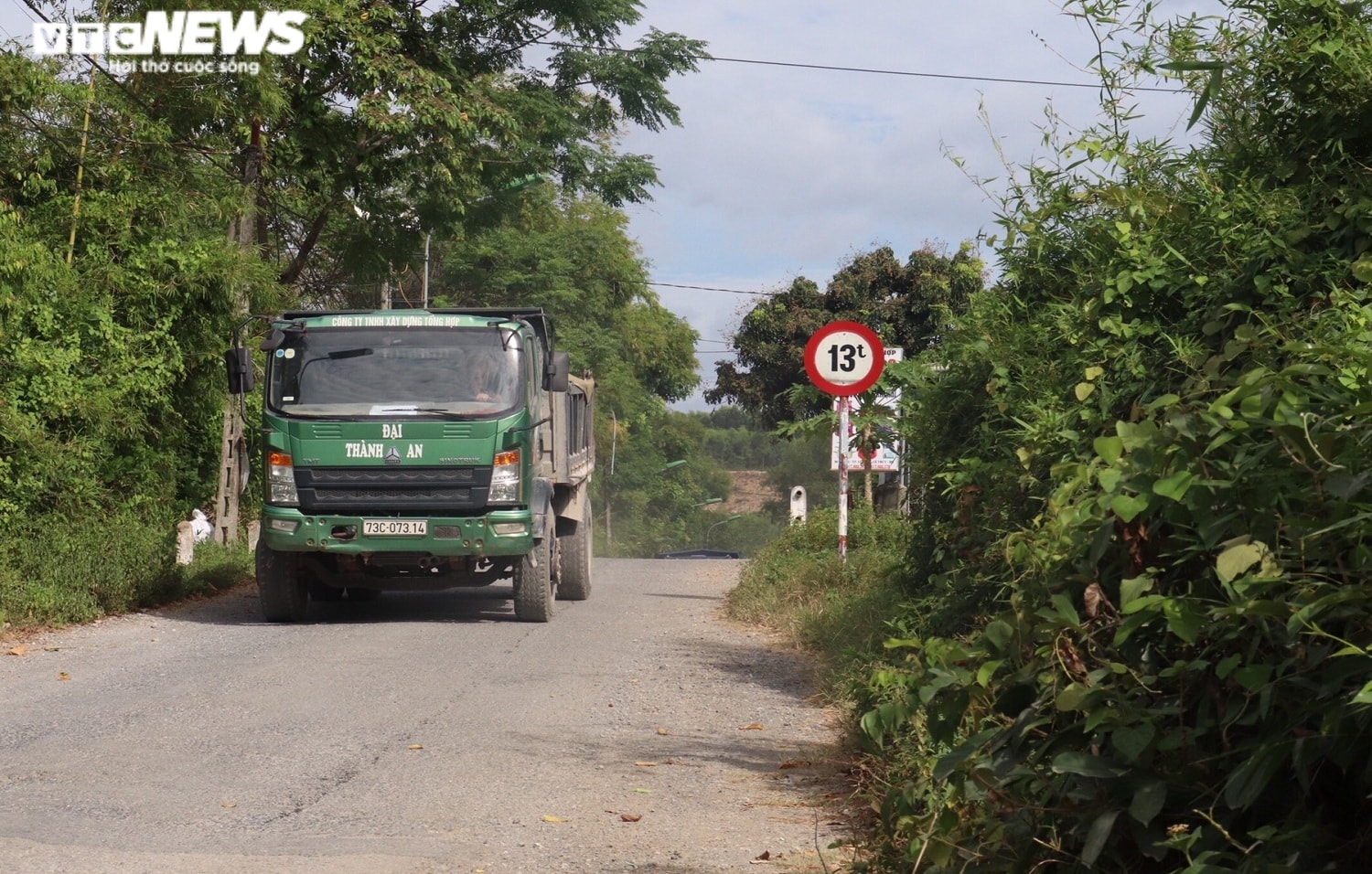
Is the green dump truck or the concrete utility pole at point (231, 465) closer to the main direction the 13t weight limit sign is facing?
the green dump truck

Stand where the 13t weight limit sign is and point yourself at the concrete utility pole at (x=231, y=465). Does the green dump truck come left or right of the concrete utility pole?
left

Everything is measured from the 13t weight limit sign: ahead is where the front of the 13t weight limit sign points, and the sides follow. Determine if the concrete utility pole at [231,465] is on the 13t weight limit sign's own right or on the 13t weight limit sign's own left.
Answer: on the 13t weight limit sign's own right

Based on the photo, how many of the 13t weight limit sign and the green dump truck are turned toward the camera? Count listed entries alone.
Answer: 2

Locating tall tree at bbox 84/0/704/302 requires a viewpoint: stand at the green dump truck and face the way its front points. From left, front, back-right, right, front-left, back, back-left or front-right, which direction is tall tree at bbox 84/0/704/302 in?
back

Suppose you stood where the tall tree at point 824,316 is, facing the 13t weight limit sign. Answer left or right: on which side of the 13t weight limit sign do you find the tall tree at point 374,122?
right

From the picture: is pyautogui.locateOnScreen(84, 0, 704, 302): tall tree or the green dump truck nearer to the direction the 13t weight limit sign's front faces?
the green dump truck

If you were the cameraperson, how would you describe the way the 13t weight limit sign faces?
facing the viewer

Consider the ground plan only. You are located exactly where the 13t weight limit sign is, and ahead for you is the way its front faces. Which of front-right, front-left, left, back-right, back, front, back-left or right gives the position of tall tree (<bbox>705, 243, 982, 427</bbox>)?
back

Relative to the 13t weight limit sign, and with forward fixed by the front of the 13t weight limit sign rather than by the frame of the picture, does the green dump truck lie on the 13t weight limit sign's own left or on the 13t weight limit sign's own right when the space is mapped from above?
on the 13t weight limit sign's own right

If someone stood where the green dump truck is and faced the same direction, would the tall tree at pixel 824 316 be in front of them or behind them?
behind

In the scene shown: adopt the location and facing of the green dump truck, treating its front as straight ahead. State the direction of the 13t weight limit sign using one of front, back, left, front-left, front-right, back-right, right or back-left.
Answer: left

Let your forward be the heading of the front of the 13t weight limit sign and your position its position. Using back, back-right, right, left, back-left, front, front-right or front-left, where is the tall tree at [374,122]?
back-right
